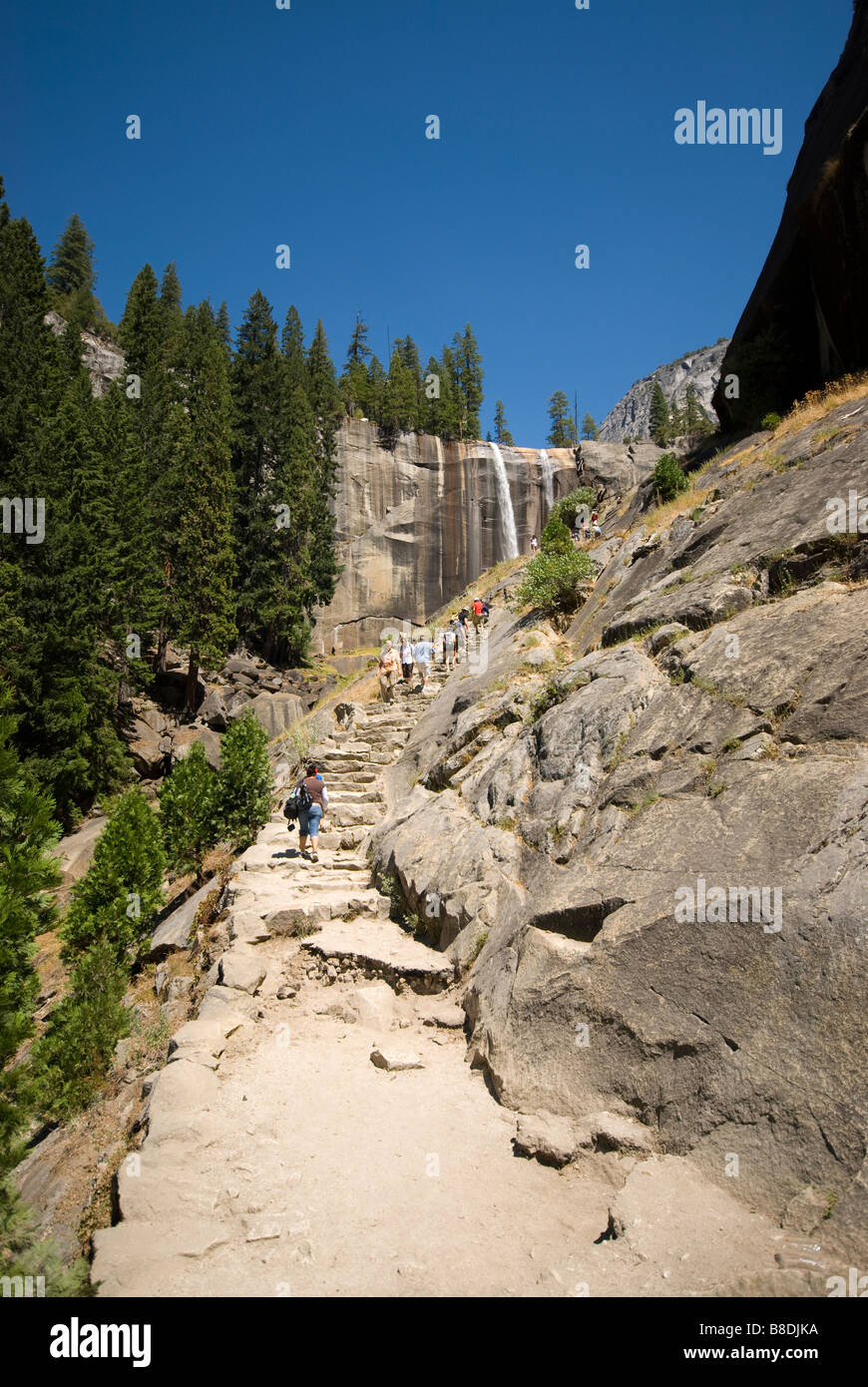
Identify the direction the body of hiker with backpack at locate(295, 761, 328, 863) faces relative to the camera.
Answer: away from the camera

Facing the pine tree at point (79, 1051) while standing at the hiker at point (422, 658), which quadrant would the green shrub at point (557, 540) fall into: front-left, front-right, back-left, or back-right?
back-left

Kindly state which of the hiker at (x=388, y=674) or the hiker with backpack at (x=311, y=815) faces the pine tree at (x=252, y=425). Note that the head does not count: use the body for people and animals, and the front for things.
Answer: the hiker with backpack
